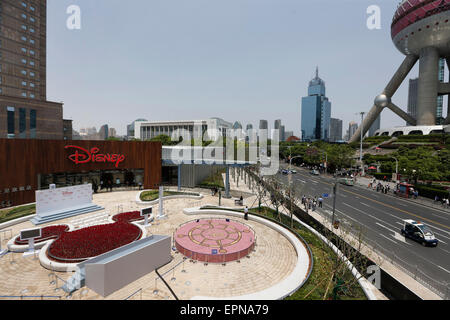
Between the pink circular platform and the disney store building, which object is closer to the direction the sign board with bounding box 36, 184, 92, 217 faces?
the pink circular platform

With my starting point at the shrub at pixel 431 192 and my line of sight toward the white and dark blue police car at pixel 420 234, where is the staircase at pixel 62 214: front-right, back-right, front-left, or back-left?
front-right

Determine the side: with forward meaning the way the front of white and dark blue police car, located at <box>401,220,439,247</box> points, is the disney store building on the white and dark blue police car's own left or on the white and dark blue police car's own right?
on the white and dark blue police car's own right

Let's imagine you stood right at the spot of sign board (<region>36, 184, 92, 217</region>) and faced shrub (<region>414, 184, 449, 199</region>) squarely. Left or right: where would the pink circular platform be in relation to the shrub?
right

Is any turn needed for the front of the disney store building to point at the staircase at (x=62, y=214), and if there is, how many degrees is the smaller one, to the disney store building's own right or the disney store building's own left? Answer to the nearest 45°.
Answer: approximately 45° to the disney store building's own right

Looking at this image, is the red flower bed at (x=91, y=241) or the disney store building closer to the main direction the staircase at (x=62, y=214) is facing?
the red flower bed

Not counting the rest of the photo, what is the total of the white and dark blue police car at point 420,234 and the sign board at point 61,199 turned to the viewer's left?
0

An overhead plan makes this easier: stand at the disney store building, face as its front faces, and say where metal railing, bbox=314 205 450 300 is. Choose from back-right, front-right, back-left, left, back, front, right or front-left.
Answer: front

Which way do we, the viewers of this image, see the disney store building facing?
facing the viewer and to the right of the viewer

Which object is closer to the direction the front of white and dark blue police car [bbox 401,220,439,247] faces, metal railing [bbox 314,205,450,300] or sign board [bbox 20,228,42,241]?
the metal railing

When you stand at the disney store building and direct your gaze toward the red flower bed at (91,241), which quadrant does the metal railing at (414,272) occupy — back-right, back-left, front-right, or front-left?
front-left

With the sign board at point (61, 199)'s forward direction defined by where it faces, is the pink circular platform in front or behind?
in front
